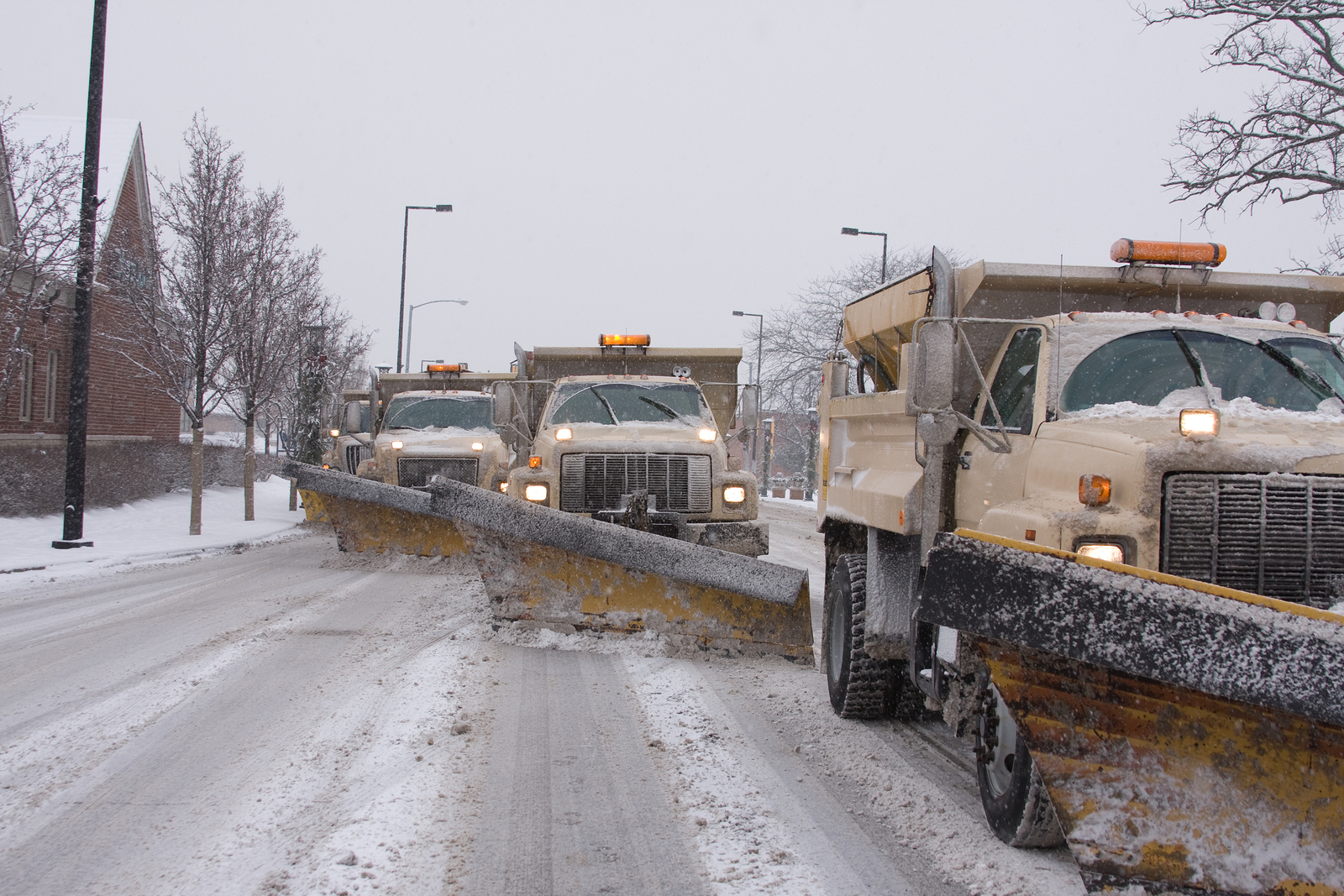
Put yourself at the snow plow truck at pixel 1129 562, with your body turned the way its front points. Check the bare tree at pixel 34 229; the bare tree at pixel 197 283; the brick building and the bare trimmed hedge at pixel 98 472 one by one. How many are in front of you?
0

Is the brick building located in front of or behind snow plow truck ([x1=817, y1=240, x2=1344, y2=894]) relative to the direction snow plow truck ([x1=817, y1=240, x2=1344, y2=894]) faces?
behind

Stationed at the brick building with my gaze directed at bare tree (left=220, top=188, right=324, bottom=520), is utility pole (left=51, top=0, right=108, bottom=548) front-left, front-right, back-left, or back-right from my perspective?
front-right

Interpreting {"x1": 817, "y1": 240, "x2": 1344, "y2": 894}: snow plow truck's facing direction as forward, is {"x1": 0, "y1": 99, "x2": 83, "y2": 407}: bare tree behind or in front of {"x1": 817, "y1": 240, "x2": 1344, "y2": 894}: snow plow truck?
behind

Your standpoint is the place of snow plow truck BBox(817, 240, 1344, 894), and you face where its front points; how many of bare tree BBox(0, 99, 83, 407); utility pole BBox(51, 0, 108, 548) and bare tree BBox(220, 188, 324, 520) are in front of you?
0

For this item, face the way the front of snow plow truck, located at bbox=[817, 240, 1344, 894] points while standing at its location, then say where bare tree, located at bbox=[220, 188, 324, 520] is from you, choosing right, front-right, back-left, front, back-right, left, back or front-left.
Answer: back

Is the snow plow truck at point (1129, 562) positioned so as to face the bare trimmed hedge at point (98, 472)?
no

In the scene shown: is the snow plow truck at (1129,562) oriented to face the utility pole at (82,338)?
no

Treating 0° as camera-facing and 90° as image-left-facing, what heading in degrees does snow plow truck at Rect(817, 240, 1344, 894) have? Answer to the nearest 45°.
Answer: approximately 315°

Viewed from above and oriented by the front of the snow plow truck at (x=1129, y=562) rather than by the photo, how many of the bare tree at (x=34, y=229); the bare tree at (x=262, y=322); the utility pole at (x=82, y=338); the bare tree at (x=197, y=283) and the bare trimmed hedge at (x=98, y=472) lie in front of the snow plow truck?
0
